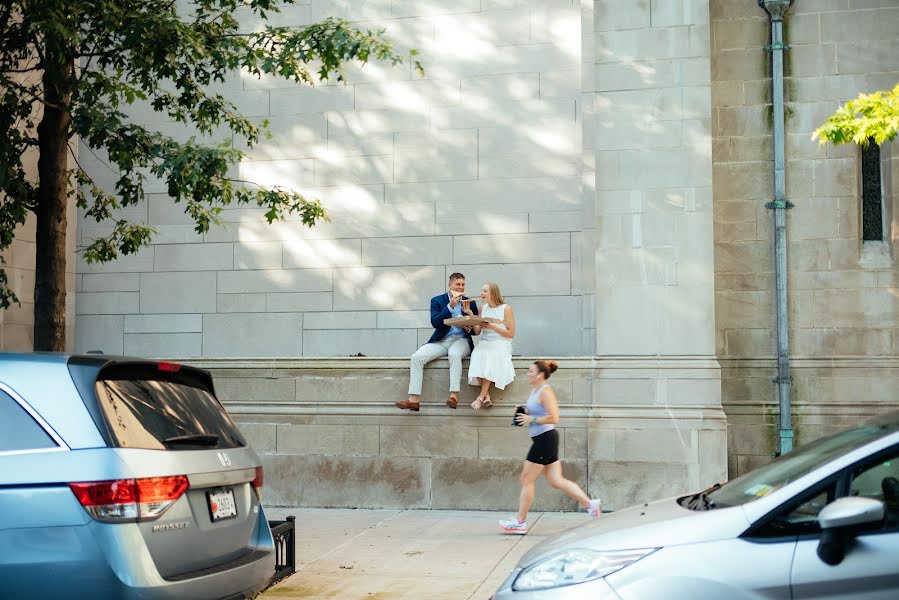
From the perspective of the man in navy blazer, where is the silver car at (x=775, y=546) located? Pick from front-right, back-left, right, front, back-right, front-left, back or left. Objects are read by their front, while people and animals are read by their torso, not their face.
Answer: front

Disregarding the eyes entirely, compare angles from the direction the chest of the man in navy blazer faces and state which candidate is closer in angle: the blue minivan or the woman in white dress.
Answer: the blue minivan

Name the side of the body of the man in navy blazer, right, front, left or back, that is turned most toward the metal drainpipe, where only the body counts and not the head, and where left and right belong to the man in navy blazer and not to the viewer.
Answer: left

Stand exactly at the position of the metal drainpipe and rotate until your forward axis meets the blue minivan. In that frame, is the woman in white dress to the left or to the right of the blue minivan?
right

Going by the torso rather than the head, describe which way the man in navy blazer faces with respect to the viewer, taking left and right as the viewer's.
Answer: facing the viewer

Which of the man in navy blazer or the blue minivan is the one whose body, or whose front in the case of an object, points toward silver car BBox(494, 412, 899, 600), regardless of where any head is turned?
the man in navy blazer

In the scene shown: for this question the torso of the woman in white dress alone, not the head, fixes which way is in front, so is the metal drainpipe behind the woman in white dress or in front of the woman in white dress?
behind

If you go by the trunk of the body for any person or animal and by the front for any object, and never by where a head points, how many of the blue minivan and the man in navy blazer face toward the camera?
1

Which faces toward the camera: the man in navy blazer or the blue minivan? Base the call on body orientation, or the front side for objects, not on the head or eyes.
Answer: the man in navy blazer

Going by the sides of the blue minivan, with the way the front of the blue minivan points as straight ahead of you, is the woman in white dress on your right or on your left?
on your right

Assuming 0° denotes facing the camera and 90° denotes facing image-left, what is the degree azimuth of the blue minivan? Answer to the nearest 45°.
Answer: approximately 135°

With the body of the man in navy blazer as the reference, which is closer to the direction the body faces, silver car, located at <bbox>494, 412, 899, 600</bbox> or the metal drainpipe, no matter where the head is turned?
the silver car

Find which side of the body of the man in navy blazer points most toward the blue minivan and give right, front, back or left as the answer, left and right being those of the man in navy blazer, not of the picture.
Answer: front
